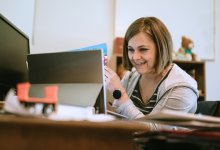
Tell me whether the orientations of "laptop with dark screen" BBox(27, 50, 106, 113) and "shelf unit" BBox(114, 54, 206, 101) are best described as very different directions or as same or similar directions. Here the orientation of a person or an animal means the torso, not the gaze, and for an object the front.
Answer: very different directions

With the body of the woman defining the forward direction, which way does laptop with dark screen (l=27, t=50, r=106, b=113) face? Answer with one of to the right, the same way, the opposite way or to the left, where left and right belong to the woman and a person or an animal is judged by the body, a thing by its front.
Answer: the opposite way

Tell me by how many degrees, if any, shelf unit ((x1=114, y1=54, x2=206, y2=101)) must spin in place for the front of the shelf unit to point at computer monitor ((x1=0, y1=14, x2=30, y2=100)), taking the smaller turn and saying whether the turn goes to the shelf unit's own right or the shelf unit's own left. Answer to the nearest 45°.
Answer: approximately 45° to the shelf unit's own right

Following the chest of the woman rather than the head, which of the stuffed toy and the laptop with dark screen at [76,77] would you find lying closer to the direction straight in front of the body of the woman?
the laptop with dark screen

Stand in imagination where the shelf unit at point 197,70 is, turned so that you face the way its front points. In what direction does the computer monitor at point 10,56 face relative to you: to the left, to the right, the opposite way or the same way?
to the left

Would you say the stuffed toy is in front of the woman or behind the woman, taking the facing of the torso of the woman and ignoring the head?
behind

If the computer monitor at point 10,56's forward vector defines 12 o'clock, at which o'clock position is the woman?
The woman is roughly at 11 o'clock from the computer monitor.

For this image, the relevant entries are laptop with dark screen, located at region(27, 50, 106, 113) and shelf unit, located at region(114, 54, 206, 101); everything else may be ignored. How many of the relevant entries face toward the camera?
1

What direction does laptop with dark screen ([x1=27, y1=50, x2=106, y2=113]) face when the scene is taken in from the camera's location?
facing away from the viewer and to the right of the viewer

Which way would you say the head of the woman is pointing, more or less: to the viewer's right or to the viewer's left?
to the viewer's left

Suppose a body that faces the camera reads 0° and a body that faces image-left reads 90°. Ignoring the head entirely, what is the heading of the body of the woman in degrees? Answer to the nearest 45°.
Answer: approximately 45°
